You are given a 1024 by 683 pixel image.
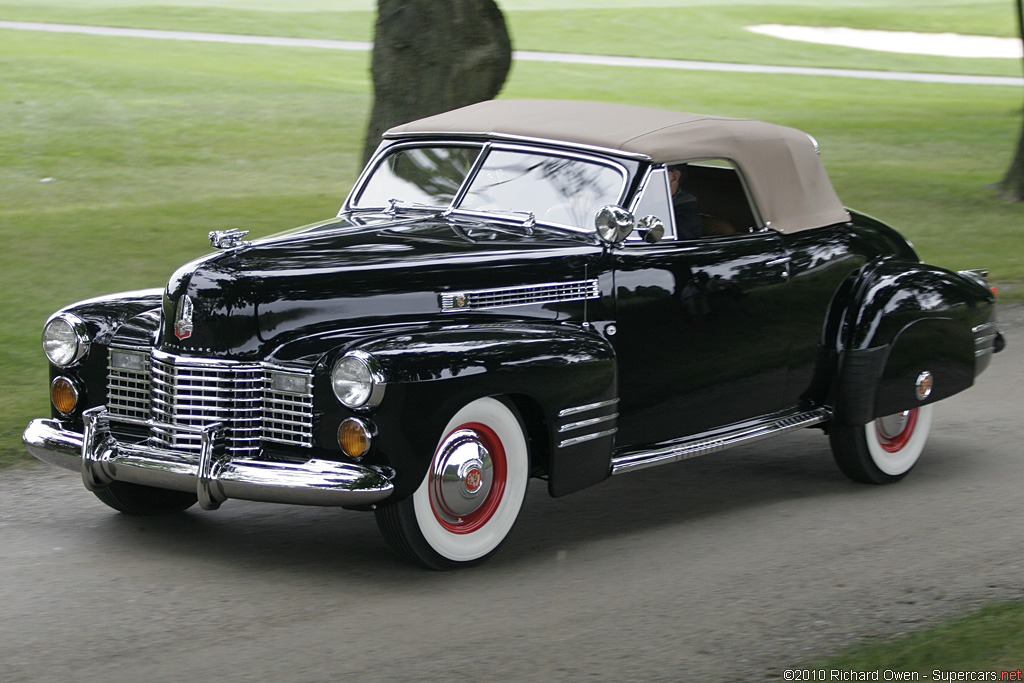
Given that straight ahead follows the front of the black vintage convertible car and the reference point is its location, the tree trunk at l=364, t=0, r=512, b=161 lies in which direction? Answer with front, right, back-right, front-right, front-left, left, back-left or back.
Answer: back-right

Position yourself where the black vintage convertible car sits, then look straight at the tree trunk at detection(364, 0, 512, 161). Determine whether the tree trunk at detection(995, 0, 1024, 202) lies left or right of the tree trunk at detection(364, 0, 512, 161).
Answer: right

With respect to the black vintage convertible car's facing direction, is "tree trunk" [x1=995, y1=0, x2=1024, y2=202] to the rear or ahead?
to the rear
